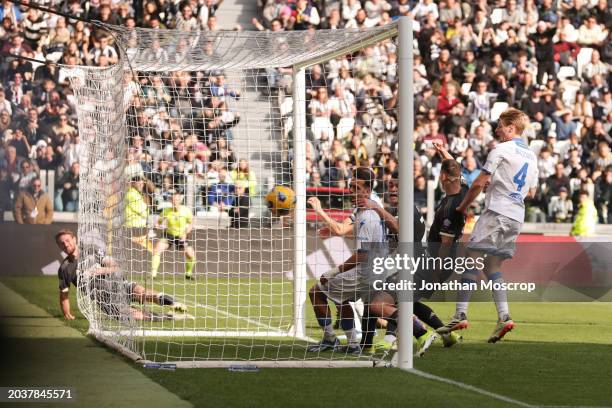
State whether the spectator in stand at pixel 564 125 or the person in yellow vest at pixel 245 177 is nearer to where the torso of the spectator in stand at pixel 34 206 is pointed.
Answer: the person in yellow vest

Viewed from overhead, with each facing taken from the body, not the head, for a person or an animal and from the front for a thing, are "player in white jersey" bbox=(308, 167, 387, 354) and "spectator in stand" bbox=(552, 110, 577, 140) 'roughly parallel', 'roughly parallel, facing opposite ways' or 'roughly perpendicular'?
roughly perpendicular

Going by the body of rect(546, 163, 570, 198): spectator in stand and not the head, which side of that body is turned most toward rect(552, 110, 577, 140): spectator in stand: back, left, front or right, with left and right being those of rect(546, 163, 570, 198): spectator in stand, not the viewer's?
back

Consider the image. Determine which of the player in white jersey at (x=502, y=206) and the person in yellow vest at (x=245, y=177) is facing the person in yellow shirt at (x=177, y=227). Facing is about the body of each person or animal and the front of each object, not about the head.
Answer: the player in white jersey

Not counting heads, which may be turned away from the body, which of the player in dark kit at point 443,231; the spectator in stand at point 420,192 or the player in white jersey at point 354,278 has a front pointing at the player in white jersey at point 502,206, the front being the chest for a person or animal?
the spectator in stand

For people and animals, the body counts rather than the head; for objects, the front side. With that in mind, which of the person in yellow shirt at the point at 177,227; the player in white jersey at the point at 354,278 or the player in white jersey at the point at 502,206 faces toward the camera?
the person in yellow shirt

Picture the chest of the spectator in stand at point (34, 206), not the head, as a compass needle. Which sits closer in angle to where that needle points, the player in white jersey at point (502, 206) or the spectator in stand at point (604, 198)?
the player in white jersey

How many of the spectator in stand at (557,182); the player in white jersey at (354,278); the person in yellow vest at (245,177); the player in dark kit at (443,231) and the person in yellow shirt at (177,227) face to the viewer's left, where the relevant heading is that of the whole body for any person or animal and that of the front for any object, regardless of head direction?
2

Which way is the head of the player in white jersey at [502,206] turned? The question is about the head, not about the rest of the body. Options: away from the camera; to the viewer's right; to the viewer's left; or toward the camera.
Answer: to the viewer's left

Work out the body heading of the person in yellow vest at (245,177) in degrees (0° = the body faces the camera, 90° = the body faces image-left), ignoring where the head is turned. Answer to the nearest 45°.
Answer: approximately 0°

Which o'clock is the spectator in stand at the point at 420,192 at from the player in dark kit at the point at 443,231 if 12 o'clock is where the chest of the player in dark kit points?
The spectator in stand is roughly at 3 o'clock from the player in dark kit.
